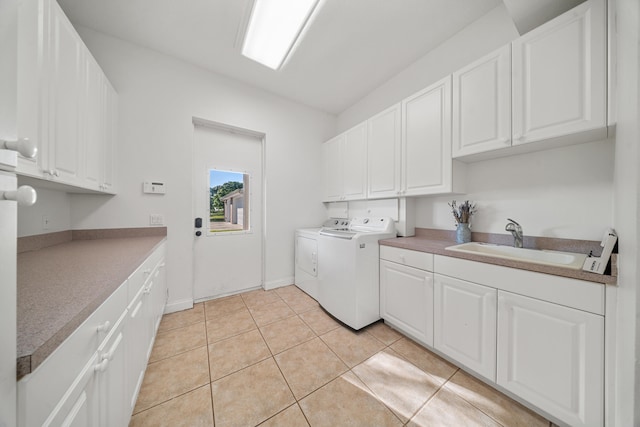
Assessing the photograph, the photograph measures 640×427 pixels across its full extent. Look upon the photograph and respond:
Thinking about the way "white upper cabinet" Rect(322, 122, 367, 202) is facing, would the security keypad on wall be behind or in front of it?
in front

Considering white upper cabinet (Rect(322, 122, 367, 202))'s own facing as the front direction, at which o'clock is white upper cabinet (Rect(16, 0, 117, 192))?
white upper cabinet (Rect(16, 0, 117, 192)) is roughly at 12 o'clock from white upper cabinet (Rect(322, 122, 367, 202)).

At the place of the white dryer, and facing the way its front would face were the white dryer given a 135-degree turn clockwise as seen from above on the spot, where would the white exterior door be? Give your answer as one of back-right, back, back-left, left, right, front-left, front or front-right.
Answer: left

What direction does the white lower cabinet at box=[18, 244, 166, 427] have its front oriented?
to the viewer's right

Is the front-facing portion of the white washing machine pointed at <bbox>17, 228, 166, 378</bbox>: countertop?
yes

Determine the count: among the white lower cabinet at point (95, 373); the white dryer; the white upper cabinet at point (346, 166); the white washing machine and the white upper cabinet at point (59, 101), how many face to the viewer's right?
2

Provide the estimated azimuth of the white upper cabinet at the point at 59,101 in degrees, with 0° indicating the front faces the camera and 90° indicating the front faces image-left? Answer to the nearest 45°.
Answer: approximately 270°

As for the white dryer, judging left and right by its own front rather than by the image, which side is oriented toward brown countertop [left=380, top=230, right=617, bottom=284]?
left

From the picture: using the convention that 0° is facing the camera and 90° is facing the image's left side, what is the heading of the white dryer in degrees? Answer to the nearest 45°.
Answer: approximately 45°

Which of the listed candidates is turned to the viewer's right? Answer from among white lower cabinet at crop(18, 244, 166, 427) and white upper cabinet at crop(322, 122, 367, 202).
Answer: the white lower cabinet

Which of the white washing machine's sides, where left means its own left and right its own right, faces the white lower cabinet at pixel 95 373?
front

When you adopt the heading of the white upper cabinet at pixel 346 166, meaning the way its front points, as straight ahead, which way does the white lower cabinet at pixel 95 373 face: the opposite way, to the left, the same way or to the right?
the opposite way

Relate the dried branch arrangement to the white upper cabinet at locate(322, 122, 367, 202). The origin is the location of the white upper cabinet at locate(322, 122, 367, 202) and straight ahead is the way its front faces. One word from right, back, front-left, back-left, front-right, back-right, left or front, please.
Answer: left
